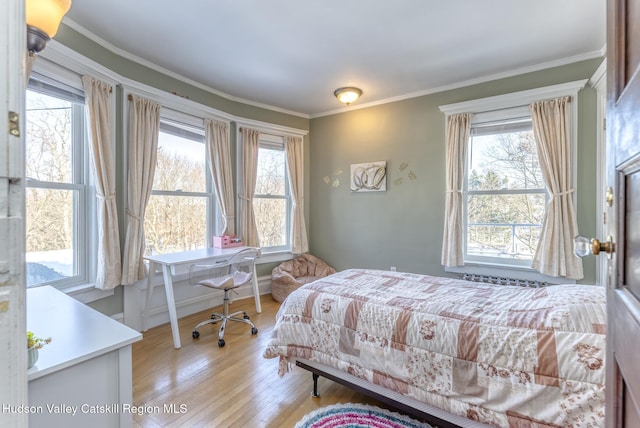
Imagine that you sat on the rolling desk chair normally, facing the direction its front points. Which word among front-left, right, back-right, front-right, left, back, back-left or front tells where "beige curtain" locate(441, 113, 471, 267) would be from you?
back

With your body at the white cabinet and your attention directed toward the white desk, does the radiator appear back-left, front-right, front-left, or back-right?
front-right

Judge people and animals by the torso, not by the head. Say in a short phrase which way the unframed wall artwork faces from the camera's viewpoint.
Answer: facing the viewer and to the left of the viewer

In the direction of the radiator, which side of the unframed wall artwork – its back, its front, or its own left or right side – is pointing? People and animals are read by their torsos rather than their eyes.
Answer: left

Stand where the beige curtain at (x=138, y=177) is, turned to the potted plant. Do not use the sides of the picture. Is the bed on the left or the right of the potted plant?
left

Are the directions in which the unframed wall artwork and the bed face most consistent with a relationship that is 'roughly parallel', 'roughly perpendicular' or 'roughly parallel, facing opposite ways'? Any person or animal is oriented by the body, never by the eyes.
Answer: roughly perpendicular

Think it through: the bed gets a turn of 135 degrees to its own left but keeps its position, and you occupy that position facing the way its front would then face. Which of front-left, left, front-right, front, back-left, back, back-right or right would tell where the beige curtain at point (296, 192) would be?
back-right

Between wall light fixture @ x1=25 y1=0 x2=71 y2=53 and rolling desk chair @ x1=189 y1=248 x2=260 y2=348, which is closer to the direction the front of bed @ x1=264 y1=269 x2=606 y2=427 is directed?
the rolling desk chair

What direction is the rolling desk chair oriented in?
to the viewer's left

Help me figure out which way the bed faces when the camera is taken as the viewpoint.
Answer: facing away from the viewer and to the left of the viewer
